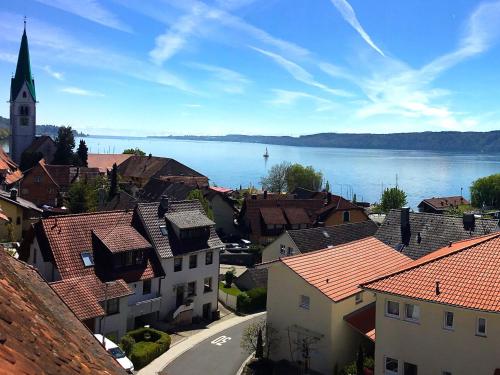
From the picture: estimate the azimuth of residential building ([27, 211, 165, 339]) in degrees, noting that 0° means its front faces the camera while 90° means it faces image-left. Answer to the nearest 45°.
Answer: approximately 315°

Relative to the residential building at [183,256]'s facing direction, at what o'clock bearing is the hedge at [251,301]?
The hedge is roughly at 10 o'clock from the residential building.

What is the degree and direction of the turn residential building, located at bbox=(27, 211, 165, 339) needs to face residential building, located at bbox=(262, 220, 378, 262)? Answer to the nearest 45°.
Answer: approximately 45° to its left

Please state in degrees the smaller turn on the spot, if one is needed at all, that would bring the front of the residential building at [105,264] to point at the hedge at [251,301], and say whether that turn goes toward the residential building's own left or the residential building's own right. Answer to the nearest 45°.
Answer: approximately 45° to the residential building's own left

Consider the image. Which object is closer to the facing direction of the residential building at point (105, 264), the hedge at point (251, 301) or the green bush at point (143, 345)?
the green bush

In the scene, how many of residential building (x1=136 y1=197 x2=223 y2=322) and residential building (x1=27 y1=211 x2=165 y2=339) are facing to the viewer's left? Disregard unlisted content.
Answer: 0
